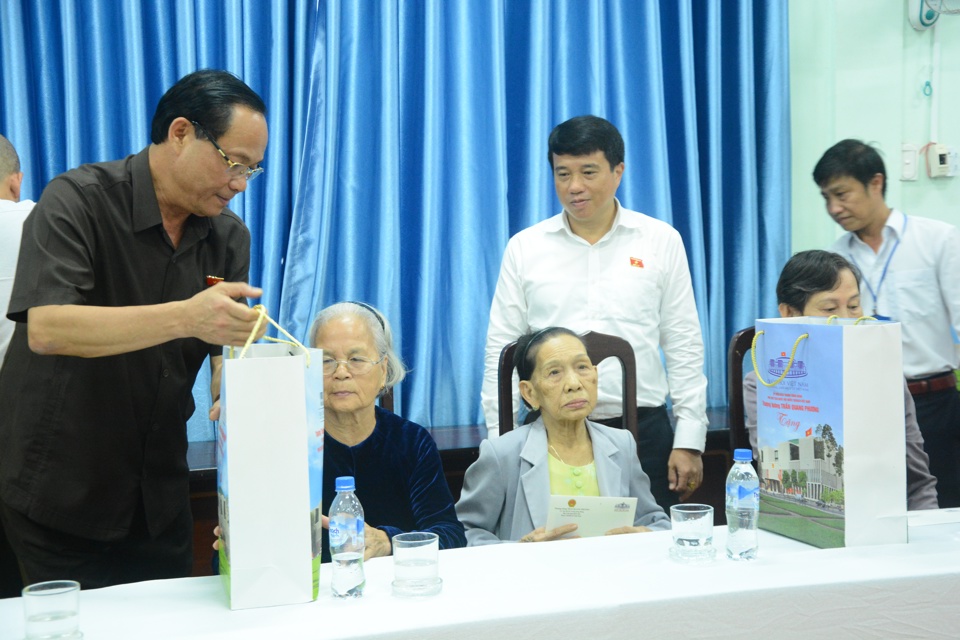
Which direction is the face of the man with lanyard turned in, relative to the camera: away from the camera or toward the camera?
toward the camera

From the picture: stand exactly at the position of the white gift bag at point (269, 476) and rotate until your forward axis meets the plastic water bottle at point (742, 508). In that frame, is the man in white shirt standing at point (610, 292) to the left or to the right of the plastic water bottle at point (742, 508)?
left

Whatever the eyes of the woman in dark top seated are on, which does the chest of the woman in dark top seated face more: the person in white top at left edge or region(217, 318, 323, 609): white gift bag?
the white gift bag

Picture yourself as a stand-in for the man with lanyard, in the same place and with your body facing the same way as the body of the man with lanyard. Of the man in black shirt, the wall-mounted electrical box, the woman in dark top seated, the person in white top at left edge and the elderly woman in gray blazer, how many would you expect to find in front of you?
4

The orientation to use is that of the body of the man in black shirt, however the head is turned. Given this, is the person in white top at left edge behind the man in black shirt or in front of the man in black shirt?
behind

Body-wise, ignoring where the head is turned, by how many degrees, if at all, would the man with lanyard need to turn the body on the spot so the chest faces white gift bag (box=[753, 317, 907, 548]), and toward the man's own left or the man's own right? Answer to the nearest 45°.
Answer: approximately 45° to the man's own left

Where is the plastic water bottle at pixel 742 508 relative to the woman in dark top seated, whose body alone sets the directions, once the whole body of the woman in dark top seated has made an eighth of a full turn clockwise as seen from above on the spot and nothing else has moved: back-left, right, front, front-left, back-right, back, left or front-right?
back-left

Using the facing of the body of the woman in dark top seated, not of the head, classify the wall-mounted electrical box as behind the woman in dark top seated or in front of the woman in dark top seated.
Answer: behind

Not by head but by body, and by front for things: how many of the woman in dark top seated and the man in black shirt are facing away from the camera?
0

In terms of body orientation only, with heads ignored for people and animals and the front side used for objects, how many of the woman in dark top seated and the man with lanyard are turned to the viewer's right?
0

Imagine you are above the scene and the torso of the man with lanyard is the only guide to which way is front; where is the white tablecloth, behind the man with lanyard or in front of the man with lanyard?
in front

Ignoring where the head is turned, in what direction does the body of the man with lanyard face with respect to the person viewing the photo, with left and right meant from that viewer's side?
facing the viewer and to the left of the viewer

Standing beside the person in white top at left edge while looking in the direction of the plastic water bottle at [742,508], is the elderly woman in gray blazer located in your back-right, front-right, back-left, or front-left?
front-left

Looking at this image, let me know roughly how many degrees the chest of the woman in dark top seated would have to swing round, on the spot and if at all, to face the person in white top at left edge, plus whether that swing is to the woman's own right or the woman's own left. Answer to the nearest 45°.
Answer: approximately 90° to the woman's own right
